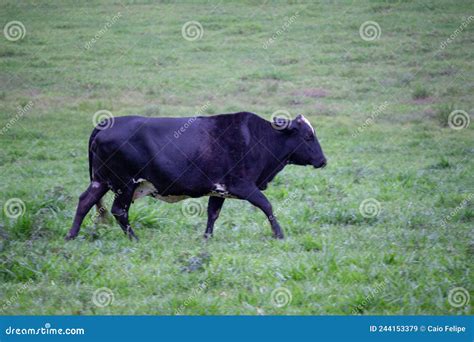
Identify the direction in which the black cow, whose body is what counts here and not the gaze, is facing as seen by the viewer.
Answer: to the viewer's right
